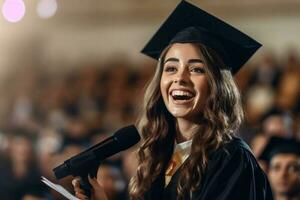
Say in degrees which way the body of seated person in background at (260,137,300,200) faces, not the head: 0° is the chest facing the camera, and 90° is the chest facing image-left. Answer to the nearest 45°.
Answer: approximately 0°

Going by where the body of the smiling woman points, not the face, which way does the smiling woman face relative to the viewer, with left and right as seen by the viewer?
facing the viewer and to the left of the viewer

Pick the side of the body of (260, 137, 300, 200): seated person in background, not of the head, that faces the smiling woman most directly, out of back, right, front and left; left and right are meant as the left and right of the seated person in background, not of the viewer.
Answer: front

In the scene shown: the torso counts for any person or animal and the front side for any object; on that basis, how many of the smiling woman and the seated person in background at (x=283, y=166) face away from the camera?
0

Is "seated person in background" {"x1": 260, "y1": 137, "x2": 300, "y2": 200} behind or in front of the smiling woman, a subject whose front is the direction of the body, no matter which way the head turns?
behind
